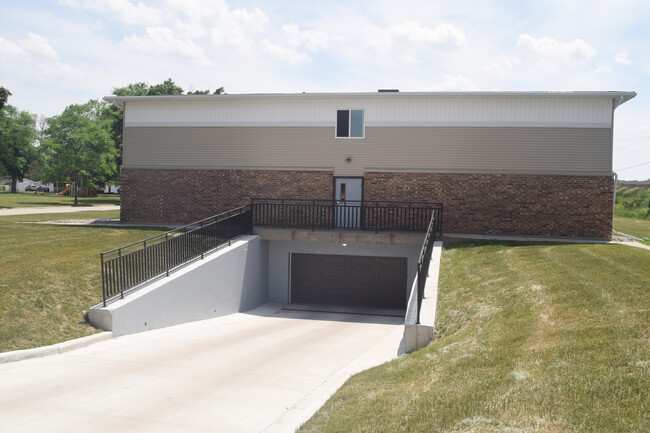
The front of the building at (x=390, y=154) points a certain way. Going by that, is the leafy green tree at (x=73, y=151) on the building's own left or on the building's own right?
on the building's own right

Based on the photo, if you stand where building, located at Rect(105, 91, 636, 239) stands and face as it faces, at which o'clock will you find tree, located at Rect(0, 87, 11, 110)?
The tree is roughly at 4 o'clock from the building.

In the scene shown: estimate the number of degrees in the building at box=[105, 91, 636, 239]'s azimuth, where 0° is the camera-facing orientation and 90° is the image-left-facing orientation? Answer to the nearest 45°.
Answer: approximately 0°

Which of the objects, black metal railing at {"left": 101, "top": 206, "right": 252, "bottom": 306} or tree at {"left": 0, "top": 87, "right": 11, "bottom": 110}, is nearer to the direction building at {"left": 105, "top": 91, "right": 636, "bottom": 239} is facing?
the black metal railing

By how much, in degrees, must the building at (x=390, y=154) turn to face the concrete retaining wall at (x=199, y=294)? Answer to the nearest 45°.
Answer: approximately 45° to its right

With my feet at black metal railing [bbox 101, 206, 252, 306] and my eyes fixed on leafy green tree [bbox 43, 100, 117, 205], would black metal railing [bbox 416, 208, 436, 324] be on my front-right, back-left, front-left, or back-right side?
back-right

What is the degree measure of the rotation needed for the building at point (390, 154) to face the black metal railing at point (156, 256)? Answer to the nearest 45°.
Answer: approximately 45° to its right

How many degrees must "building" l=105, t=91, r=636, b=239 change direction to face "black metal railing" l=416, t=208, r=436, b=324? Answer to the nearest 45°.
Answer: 0° — it already faces it

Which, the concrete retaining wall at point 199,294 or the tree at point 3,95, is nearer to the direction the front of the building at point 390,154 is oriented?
the concrete retaining wall
